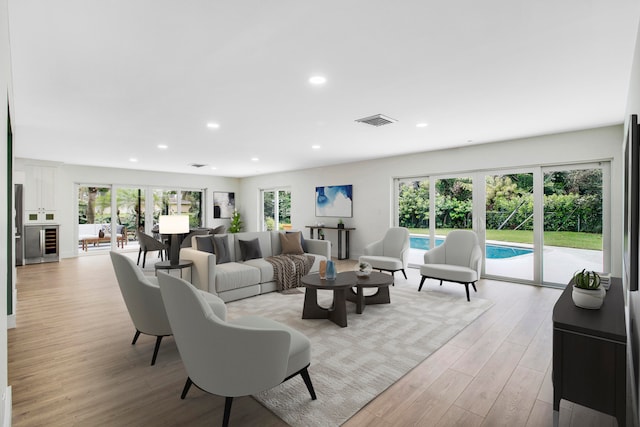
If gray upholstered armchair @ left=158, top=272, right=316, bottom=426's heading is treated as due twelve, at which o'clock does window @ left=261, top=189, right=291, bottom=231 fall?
The window is roughly at 11 o'clock from the gray upholstered armchair.

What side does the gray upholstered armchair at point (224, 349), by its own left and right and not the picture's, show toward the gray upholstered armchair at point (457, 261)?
front

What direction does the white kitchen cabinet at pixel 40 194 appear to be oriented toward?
toward the camera

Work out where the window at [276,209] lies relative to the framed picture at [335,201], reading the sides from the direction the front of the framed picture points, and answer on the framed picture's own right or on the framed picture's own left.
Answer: on the framed picture's own right

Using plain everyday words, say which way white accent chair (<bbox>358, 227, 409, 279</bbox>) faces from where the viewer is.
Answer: facing the viewer and to the left of the viewer

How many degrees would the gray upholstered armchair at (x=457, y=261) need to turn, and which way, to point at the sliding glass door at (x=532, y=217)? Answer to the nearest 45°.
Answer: approximately 180°

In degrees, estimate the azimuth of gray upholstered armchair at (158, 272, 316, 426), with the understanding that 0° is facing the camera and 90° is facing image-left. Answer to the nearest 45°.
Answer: approximately 225°

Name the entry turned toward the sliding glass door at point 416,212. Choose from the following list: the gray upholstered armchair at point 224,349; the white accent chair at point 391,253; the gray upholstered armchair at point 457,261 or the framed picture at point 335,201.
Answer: the gray upholstered armchair at point 224,349

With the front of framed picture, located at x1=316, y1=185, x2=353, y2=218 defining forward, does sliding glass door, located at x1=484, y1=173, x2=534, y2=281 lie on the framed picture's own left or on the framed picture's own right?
on the framed picture's own left

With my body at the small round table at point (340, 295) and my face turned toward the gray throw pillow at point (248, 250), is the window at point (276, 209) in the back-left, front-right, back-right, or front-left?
front-right

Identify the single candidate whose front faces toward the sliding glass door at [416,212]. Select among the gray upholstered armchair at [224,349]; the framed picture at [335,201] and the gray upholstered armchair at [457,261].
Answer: the gray upholstered armchair at [224,349]

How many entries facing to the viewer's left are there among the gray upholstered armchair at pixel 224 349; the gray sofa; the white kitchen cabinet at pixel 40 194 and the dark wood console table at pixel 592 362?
1

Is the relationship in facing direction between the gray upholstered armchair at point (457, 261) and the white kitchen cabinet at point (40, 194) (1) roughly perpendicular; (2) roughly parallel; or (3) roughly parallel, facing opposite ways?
roughly perpendicular

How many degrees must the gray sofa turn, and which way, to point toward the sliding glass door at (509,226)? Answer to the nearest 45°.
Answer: approximately 45° to its left

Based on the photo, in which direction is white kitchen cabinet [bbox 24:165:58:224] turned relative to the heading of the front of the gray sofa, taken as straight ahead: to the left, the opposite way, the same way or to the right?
the same way

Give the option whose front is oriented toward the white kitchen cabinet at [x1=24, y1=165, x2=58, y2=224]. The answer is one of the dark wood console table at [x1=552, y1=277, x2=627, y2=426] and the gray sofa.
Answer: the dark wood console table

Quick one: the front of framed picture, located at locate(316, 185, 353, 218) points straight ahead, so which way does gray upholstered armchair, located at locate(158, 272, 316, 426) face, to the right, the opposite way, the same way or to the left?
the opposite way

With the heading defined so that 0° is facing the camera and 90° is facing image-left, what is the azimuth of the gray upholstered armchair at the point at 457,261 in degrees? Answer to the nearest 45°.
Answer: approximately 45°

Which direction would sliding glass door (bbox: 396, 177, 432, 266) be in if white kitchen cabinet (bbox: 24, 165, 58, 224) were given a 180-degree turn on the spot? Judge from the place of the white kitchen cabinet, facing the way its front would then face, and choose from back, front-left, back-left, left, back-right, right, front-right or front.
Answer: back-right
